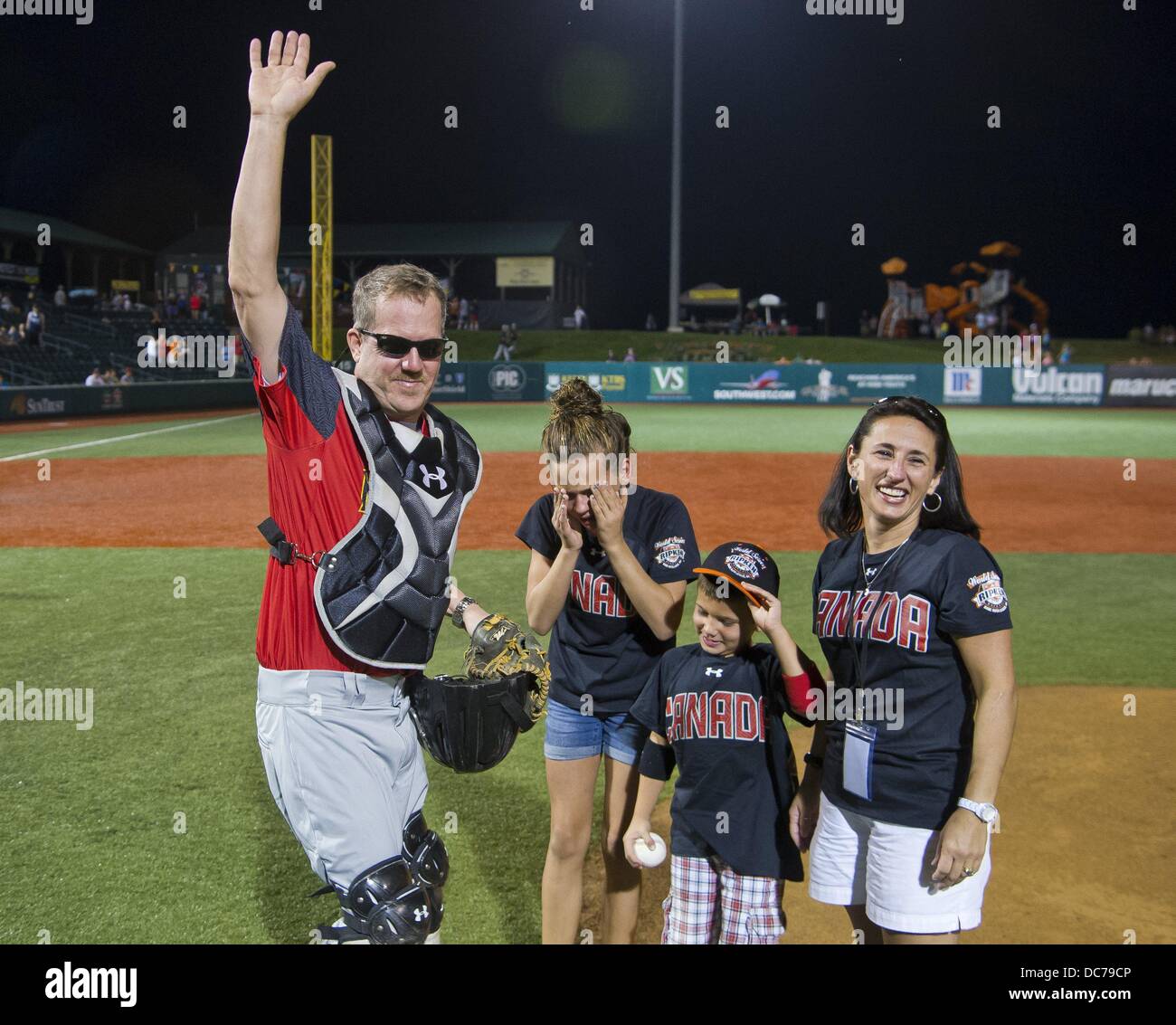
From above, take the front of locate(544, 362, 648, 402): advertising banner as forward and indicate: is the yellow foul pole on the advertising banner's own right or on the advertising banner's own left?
on the advertising banner's own right

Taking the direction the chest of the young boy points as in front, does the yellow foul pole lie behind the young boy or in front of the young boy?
behind

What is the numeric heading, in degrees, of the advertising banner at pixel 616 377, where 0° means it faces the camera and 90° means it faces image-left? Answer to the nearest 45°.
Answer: approximately 0°

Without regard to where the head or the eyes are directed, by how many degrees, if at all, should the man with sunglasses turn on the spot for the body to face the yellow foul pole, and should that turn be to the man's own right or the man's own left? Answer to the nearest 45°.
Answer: approximately 135° to the man's own left

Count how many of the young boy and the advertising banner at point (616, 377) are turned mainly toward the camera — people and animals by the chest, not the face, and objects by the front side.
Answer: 2

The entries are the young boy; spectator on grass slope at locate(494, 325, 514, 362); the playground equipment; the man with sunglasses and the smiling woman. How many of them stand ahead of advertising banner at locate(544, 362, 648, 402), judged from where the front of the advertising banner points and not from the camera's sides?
3
